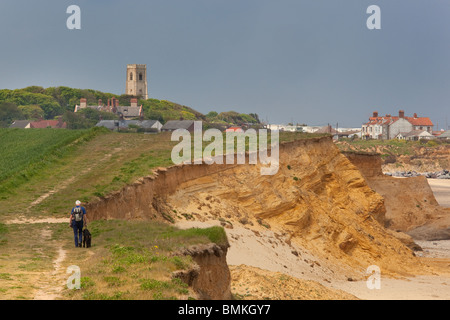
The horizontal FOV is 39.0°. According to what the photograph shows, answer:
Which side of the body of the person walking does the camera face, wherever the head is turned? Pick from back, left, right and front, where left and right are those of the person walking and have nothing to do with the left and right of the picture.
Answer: back

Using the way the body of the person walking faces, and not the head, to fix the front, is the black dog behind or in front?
behind
